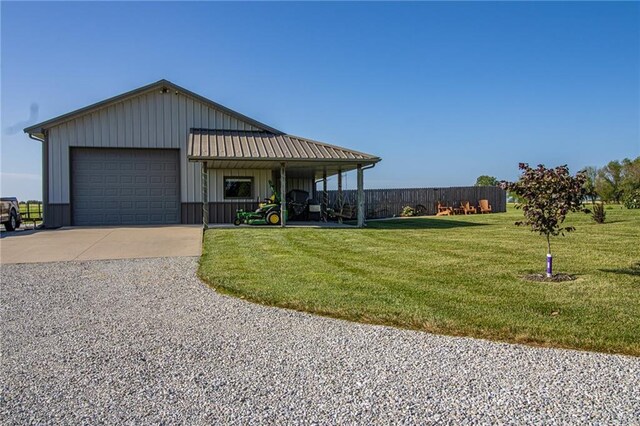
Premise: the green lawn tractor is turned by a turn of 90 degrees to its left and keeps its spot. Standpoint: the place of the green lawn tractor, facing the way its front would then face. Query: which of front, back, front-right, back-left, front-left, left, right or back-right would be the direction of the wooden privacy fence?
back-left

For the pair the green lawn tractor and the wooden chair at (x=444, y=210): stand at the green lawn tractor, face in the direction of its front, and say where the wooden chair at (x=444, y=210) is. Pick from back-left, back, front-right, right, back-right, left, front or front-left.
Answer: back-right

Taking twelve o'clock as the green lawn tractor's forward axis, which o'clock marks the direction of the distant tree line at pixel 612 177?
The distant tree line is roughly at 5 o'clock from the green lawn tractor.

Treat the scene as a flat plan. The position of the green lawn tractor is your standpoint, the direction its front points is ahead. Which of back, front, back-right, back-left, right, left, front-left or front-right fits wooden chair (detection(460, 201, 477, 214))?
back-right

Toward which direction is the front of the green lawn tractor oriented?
to the viewer's left

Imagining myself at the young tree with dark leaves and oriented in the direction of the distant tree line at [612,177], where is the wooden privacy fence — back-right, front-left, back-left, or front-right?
front-left

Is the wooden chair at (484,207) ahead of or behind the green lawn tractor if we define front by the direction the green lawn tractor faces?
behind

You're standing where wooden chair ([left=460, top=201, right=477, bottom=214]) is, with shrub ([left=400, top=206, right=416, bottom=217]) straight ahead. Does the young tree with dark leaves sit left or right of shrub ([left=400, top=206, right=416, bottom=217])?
left
